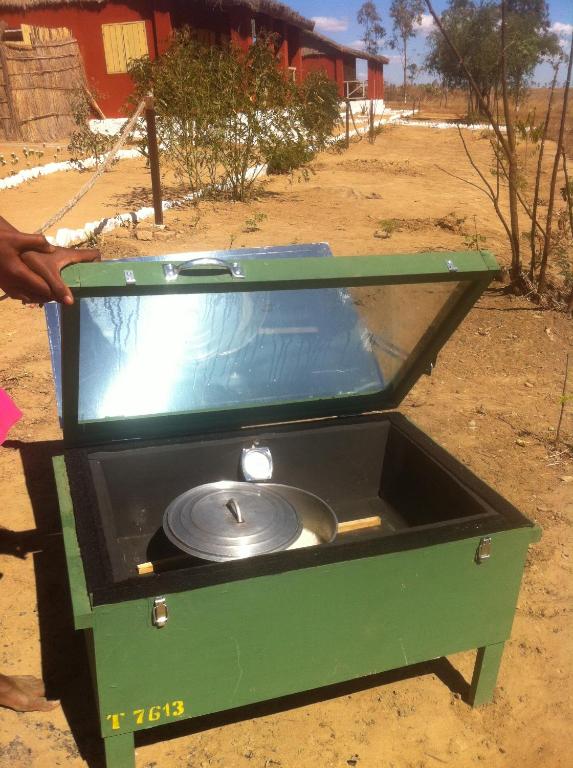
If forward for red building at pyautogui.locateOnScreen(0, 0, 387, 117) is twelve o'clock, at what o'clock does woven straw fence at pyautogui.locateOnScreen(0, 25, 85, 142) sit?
The woven straw fence is roughly at 3 o'clock from the red building.

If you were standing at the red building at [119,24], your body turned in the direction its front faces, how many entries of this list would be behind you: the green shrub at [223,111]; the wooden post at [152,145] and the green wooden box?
0

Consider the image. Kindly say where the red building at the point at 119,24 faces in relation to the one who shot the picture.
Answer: facing the viewer and to the right of the viewer

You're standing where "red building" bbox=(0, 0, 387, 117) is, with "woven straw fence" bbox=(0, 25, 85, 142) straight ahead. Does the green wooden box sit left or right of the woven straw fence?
left

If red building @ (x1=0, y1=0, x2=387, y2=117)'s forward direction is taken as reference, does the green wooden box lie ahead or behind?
ahead

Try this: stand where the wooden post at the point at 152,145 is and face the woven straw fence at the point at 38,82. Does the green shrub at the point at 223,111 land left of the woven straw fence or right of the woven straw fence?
right

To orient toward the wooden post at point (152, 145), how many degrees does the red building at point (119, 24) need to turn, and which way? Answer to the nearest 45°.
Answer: approximately 45° to its right

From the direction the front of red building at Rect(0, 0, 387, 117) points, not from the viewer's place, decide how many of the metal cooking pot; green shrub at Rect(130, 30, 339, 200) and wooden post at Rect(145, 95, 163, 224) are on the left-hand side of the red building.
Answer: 0

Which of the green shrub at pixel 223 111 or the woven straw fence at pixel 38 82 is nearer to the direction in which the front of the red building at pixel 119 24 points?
the green shrub

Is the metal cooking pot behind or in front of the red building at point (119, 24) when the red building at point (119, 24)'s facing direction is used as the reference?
in front

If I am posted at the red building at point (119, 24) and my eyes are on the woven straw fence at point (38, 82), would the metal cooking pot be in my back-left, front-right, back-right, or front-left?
front-left

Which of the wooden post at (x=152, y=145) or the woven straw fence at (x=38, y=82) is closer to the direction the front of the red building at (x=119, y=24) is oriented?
the wooden post

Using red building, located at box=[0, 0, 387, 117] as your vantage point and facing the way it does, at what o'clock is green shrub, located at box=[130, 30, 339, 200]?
The green shrub is roughly at 1 o'clock from the red building.
